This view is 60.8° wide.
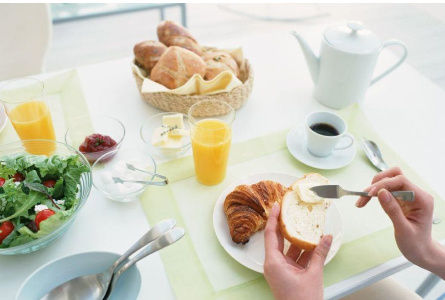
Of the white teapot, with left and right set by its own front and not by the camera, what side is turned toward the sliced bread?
left

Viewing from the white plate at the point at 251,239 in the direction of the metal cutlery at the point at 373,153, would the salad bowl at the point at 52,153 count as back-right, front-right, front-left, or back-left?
back-left

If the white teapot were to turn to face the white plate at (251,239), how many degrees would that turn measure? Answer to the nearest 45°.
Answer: approximately 90° to its left

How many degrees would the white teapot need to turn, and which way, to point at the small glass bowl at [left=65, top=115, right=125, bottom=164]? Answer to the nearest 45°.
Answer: approximately 45° to its left

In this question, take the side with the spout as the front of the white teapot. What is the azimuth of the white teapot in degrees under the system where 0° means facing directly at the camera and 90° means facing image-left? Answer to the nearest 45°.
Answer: approximately 90°

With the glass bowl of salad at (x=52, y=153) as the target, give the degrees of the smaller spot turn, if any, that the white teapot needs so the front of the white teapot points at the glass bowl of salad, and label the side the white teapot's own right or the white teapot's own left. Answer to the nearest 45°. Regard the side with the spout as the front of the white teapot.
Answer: approximately 45° to the white teapot's own left

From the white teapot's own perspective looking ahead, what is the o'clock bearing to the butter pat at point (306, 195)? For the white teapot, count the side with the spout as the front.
The butter pat is roughly at 9 o'clock from the white teapot.
